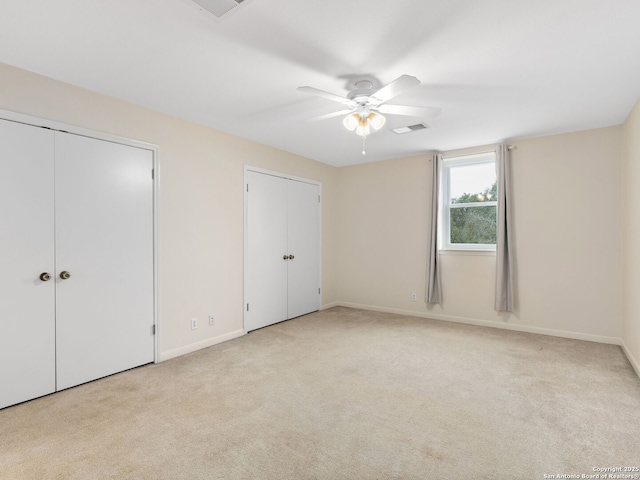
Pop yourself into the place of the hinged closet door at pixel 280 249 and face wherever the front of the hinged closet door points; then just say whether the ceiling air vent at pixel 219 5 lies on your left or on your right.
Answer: on your right

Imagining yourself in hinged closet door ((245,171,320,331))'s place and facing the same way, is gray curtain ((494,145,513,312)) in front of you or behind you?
in front

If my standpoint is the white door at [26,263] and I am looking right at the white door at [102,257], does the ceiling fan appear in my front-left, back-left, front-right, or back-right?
front-right

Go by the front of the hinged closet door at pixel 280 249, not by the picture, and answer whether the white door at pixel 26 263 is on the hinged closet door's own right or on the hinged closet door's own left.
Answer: on the hinged closet door's own right

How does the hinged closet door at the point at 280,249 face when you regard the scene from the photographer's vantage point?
facing the viewer and to the right of the viewer

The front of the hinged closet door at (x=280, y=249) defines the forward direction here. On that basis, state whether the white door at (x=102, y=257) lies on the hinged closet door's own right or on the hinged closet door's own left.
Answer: on the hinged closet door's own right

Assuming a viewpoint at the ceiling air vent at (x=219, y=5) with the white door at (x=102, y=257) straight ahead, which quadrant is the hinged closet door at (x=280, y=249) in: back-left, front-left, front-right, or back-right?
front-right

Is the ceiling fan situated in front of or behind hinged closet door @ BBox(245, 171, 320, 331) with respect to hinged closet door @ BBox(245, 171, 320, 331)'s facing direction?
in front

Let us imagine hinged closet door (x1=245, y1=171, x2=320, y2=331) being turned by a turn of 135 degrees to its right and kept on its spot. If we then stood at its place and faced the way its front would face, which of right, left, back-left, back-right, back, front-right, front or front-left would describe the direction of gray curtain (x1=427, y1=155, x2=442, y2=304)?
back

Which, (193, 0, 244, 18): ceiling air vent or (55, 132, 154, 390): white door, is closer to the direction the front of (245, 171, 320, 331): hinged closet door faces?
the ceiling air vent

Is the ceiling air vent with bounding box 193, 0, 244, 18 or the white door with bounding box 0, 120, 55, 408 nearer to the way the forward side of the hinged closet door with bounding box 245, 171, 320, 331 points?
the ceiling air vent

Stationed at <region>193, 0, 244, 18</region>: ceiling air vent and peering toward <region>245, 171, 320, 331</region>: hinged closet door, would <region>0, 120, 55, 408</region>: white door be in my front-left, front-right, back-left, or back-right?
front-left

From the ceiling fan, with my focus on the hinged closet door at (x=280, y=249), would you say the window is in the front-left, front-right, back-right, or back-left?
front-right

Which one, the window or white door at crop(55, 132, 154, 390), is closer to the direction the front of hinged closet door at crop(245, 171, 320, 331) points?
the window

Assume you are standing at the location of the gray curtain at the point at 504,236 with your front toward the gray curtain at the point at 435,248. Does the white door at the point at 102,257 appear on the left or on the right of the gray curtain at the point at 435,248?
left
